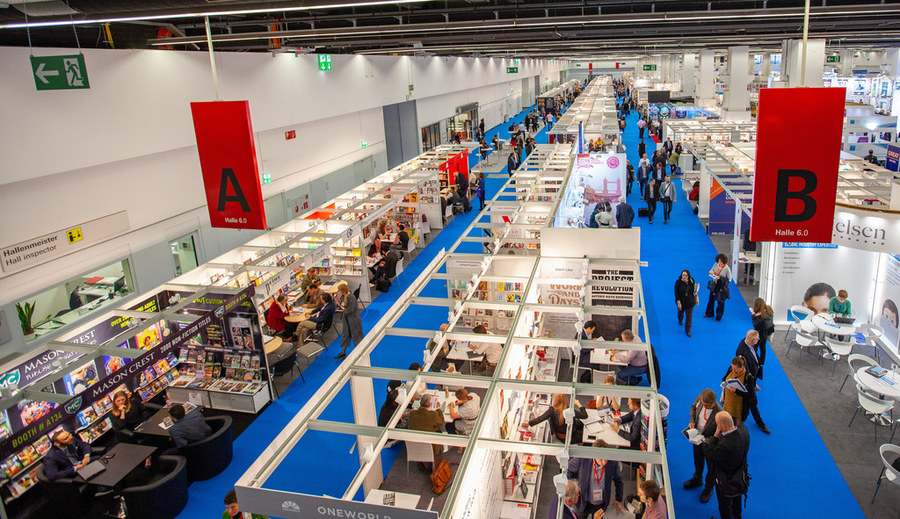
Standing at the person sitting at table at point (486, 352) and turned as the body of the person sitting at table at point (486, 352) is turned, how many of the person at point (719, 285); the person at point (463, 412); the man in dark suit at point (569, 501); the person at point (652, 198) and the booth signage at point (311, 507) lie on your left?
3

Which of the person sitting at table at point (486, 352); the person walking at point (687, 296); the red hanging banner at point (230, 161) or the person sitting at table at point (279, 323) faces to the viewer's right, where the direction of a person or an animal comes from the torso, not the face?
the person sitting at table at point (279, 323)

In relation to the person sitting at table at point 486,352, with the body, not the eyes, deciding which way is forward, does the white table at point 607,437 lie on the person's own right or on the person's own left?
on the person's own left

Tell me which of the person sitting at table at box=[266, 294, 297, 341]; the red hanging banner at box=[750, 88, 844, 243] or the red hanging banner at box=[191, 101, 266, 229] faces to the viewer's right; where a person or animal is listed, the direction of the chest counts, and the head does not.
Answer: the person sitting at table

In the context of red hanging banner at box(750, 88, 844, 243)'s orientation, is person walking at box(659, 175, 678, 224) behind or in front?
behind

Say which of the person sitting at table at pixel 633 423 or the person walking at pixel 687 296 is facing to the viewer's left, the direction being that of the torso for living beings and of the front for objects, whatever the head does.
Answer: the person sitting at table

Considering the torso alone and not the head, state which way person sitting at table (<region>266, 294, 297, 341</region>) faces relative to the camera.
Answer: to the viewer's right

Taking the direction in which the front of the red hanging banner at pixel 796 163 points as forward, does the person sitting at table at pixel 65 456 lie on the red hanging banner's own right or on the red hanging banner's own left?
on the red hanging banner's own right
